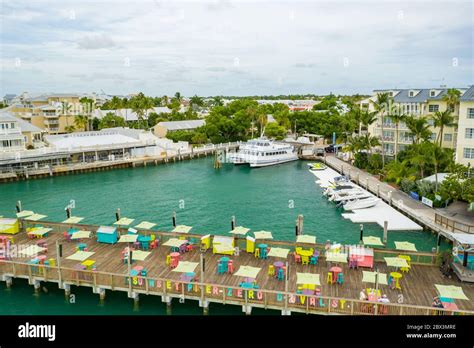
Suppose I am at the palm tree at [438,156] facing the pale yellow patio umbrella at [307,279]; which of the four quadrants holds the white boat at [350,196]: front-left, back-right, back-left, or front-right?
front-right

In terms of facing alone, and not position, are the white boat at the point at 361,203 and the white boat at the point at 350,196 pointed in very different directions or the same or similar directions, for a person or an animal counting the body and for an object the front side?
same or similar directions
